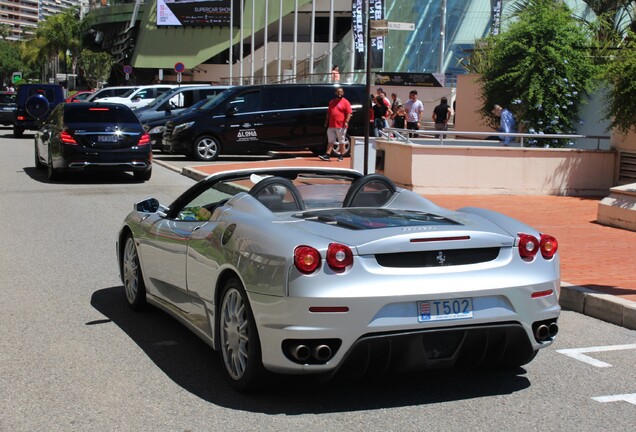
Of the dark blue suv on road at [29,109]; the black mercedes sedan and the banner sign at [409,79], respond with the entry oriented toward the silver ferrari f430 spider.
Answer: the banner sign

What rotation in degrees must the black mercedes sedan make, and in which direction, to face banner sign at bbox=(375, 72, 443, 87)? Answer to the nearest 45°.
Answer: approximately 45° to its right

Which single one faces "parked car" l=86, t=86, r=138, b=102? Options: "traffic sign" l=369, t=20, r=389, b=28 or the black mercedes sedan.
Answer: the black mercedes sedan

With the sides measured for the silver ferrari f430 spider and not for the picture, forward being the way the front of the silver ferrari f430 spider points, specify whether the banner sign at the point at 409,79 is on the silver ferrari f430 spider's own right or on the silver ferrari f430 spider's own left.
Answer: on the silver ferrari f430 spider's own right

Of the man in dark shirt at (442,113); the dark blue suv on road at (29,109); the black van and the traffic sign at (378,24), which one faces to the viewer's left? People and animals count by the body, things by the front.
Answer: the black van

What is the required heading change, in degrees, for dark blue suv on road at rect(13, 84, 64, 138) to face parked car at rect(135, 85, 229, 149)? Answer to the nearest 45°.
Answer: approximately 135° to its right

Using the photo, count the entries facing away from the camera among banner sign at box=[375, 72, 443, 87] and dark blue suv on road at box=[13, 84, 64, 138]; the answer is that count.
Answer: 1

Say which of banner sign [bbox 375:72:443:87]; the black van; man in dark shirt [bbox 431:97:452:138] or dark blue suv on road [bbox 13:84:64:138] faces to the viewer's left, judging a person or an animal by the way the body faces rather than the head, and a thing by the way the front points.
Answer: the black van

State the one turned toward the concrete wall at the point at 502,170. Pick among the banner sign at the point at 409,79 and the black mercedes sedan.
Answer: the banner sign

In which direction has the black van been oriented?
to the viewer's left

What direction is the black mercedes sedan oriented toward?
away from the camera
